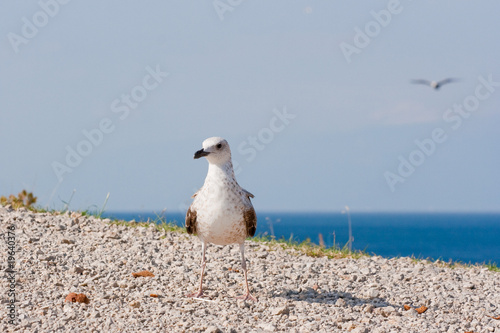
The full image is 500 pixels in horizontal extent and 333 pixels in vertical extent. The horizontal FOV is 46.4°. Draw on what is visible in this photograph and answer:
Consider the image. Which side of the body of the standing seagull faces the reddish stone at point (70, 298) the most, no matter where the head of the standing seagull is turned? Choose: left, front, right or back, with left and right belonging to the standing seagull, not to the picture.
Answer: right

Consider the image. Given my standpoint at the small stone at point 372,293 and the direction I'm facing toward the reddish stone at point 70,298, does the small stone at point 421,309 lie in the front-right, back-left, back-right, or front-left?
back-left

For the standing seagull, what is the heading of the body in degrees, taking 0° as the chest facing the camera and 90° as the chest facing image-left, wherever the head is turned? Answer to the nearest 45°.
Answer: approximately 0°

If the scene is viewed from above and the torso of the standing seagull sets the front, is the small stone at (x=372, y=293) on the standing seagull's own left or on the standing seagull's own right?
on the standing seagull's own left

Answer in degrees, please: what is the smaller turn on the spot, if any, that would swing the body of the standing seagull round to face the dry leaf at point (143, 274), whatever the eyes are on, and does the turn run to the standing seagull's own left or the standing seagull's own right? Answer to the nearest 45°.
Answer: approximately 135° to the standing seagull's own right

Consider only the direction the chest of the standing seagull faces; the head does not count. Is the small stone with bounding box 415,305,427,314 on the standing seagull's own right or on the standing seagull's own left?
on the standing seagull's own left

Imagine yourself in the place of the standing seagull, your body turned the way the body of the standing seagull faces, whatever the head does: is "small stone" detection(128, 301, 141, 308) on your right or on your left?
on your right

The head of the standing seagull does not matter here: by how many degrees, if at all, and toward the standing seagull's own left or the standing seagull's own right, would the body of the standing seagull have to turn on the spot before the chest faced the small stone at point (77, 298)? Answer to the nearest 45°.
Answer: approximately 135° to the standing seagull's own right

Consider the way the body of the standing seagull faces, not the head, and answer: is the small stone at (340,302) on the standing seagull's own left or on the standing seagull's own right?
on the standing seagull's own left
